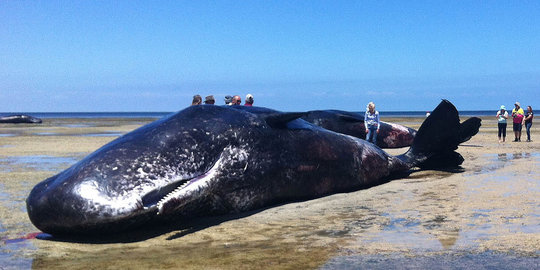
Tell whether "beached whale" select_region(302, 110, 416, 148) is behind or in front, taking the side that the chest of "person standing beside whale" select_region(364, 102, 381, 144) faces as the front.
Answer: behind

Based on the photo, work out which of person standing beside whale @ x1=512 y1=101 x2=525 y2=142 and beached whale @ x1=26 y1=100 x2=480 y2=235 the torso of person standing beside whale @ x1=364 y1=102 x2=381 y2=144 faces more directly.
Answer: the beached whale

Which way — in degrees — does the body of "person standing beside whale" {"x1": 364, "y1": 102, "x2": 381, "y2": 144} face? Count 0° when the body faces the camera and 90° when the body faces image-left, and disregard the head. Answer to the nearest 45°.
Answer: approximately 0°

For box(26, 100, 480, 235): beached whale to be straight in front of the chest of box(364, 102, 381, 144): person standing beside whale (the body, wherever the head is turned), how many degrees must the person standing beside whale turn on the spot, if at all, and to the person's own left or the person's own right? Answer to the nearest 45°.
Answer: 0° — they already face it

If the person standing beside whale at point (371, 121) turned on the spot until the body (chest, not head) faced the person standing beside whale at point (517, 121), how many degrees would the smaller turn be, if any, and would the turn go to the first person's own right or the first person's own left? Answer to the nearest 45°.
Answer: approximately 135° to the first person's own left
